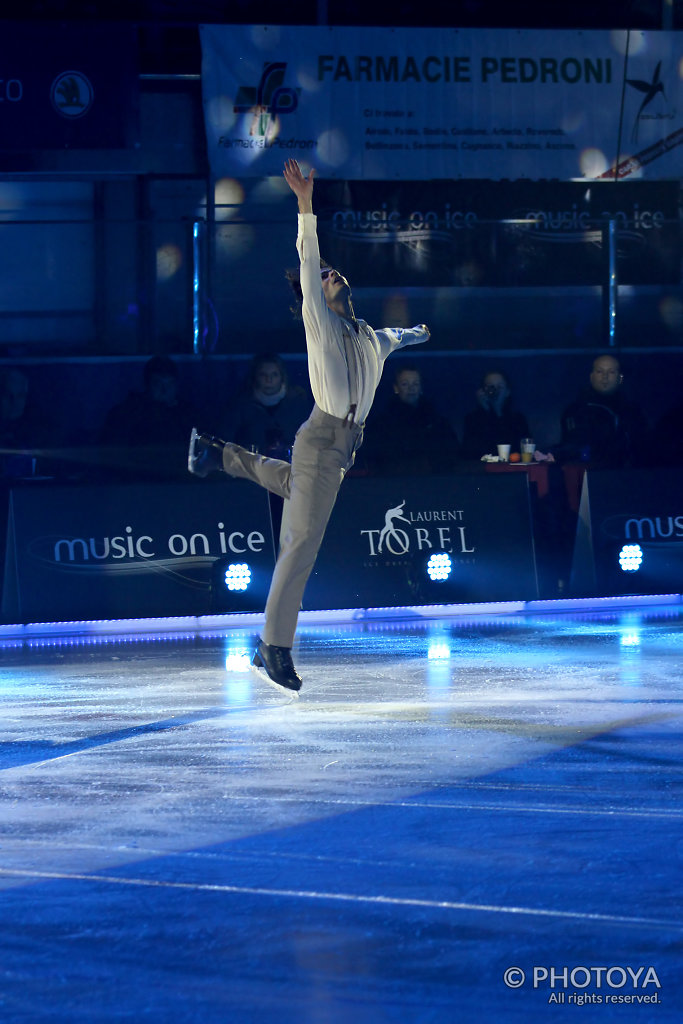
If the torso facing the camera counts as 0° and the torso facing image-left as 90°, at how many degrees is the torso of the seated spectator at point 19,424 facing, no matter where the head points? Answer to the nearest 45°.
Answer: approximately 0°

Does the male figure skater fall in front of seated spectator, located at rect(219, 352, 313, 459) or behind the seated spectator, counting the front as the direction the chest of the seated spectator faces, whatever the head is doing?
in front

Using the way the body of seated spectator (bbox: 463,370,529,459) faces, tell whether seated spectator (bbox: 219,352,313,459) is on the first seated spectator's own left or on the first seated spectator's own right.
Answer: on the first seated spectator's own right
